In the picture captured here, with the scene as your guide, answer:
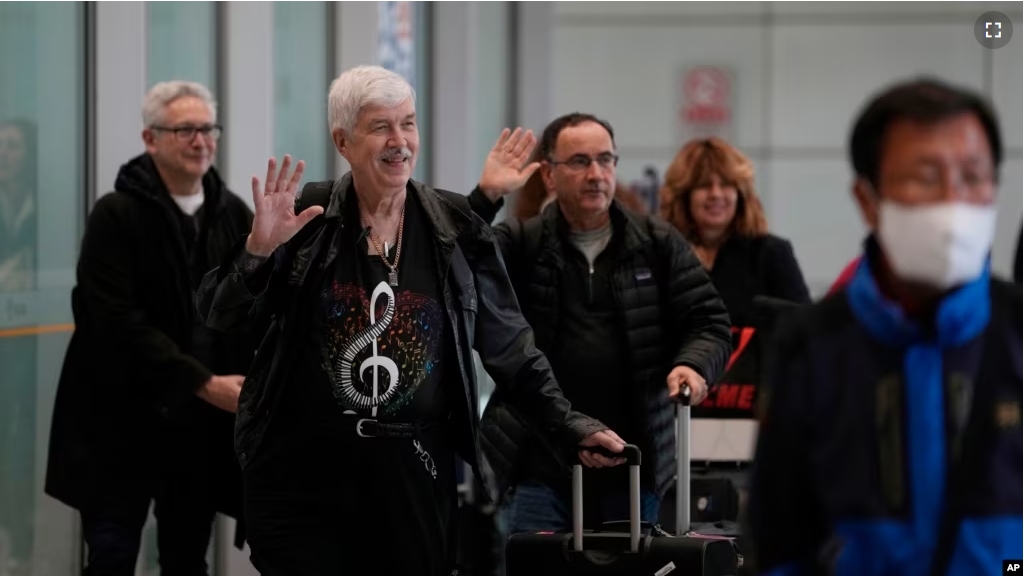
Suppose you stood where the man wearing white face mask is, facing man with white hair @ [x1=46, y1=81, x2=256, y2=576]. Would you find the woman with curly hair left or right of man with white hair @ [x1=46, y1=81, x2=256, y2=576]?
right

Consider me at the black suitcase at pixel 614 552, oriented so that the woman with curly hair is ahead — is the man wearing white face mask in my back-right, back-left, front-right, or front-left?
back-right

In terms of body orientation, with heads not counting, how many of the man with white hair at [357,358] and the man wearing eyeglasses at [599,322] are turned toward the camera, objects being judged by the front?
2

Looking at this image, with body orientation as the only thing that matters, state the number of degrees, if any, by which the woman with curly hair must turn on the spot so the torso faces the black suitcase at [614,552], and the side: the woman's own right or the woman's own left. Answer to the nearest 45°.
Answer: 0° — they already face it

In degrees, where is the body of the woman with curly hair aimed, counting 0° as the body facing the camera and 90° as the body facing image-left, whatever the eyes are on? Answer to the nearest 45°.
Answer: approximately 0°

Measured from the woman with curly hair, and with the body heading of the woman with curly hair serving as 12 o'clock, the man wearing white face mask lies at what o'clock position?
The man wearing white face mask is roughly at 12 o'clock from the woman with curly hair.

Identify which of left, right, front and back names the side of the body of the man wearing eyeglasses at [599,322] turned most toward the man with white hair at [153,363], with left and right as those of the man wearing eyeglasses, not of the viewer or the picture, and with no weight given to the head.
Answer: right

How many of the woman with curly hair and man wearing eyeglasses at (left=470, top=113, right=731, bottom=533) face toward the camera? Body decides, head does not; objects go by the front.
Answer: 2

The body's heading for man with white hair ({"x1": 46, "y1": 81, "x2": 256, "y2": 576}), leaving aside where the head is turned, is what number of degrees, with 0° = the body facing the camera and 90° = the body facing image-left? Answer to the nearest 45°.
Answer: approximately 315°
